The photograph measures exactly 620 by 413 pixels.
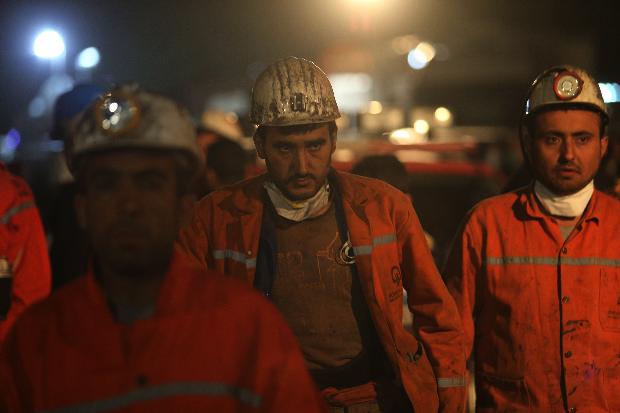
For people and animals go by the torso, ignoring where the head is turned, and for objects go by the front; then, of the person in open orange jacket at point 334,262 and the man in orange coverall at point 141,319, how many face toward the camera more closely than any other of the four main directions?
2

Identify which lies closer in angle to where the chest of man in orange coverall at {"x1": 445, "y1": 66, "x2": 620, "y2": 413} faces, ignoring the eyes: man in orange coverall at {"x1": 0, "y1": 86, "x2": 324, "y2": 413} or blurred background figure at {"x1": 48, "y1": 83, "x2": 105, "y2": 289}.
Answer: the man in orange coverall

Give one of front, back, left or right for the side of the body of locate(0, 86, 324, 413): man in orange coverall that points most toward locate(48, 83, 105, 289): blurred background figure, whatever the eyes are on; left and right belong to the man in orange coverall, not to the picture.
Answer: back

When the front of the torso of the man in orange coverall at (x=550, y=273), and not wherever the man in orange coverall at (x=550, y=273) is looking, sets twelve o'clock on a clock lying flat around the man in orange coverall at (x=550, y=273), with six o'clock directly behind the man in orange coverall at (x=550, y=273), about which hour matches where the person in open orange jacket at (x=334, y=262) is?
the person in open orange jacket at (x=334, y=262) is roughly at 2 o'clock from the man in orange coverall at (x=550, y=273).

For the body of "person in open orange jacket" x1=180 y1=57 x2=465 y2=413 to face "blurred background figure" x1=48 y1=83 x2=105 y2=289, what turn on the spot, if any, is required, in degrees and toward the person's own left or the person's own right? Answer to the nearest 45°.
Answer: approximately 135° to the person's own right

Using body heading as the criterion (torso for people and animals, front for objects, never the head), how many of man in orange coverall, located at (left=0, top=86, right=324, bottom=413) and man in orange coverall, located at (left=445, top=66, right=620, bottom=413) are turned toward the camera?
2
